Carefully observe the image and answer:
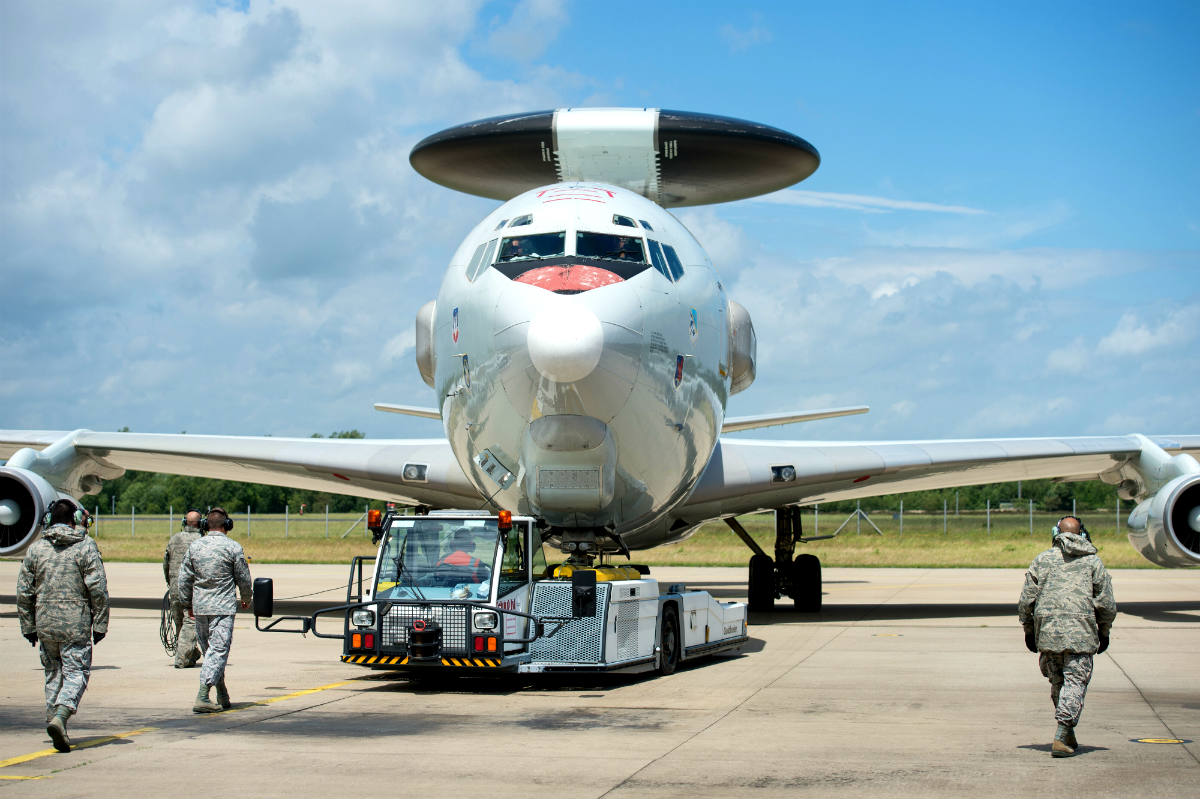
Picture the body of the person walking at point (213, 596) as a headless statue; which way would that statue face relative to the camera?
away from the camera

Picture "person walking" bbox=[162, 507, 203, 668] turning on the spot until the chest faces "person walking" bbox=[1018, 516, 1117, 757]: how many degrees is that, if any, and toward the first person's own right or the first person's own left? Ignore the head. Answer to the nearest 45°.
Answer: approximately 135° to the first person's own right

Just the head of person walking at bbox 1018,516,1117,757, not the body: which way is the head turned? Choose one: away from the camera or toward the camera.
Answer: away from the camera

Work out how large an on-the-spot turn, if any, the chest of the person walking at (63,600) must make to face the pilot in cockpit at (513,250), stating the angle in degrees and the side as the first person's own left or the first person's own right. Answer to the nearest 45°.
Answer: approximately 45° to the first person's own right

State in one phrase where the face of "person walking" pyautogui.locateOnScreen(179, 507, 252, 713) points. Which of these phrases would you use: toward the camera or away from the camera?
away from the camera

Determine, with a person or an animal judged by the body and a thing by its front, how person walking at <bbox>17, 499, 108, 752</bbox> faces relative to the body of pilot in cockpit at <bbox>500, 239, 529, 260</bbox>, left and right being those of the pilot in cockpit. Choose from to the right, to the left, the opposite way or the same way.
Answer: the opposite way

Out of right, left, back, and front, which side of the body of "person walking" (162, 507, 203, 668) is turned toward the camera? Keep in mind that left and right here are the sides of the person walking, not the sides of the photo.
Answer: back

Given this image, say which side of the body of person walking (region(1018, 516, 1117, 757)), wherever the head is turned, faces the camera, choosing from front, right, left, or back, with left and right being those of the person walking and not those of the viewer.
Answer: back

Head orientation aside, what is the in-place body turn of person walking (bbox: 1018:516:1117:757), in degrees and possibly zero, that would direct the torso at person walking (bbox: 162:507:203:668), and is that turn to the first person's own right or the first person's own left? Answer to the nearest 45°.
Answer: approximately 90° to the first person's own left

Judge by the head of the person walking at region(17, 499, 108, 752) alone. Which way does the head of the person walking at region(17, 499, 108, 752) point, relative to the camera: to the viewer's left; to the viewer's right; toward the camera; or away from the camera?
away from the camera

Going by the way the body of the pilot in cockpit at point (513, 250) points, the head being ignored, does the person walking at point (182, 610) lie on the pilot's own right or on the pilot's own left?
on the pilot's own right

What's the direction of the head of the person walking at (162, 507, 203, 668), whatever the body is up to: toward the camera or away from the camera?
away from the camera

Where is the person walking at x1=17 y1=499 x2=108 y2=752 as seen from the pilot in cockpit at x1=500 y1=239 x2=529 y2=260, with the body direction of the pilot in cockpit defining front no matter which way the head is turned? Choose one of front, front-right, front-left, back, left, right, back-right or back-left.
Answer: front-right
